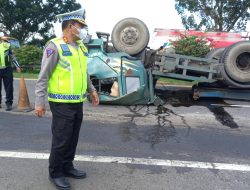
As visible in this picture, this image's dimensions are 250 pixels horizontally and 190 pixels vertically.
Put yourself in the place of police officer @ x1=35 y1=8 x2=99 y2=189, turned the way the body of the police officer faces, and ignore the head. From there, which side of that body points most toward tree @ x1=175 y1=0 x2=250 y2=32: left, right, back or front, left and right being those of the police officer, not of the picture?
left

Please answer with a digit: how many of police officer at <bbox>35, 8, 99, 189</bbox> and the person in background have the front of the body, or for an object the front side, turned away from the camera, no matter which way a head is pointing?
0

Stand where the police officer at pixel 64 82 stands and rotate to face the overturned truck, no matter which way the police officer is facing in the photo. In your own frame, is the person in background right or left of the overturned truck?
left

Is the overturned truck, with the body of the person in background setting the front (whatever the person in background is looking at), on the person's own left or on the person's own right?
on the person's own left

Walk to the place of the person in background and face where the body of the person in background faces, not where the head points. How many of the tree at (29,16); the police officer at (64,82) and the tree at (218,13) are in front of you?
1

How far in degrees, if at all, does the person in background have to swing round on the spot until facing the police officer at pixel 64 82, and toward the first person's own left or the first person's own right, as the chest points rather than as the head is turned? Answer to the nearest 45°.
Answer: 0° — they already face them

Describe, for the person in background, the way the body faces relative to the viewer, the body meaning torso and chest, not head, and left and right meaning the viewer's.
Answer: facing the viewer

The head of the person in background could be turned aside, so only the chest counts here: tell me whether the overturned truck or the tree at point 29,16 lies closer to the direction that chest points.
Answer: the overturned truck

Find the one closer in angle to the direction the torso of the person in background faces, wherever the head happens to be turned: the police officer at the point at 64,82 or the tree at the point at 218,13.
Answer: the police officer

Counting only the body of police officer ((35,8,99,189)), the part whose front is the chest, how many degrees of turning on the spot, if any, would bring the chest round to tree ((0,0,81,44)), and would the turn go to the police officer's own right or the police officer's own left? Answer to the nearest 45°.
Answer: approximately 135° to the police officer's own left

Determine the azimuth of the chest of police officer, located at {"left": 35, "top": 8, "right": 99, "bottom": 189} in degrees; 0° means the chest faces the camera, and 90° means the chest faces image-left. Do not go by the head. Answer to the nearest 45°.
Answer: approximately 315°

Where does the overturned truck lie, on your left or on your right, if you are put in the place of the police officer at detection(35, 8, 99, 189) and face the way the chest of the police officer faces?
on your left
